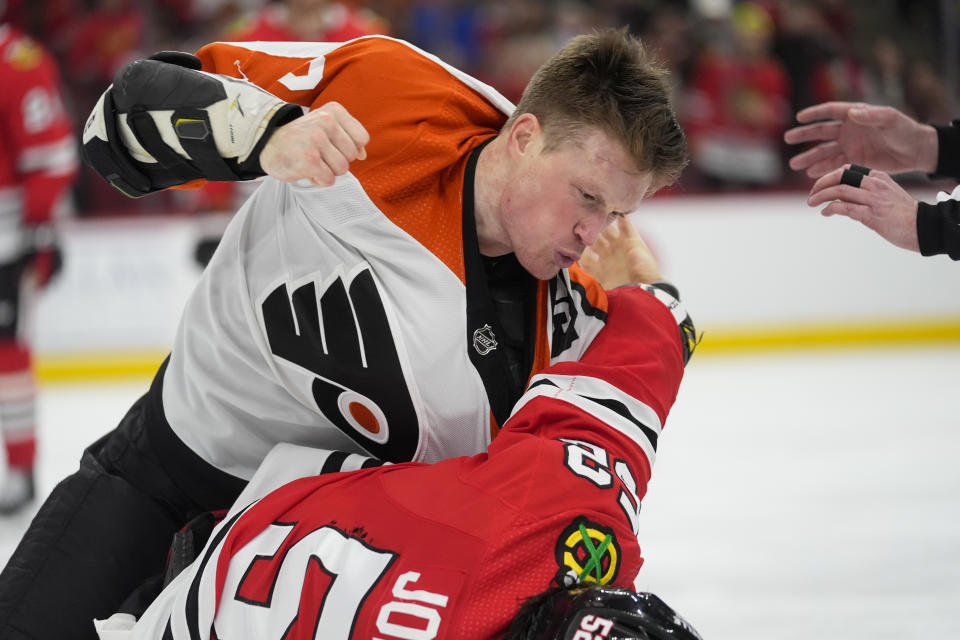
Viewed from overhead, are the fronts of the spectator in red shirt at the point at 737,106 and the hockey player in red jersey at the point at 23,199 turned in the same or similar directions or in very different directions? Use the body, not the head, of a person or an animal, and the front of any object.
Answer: same or similar directions

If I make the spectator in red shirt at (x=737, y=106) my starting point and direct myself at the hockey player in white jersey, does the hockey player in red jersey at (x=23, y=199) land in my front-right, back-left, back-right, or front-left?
front-right

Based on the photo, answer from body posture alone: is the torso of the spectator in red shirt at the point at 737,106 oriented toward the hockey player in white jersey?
yes

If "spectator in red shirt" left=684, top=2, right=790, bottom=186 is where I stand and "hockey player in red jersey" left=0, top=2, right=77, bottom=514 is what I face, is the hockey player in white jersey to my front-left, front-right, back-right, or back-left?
front-left

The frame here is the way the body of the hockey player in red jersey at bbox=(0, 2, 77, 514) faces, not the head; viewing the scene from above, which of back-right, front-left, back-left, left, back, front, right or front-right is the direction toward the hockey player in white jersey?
front-left

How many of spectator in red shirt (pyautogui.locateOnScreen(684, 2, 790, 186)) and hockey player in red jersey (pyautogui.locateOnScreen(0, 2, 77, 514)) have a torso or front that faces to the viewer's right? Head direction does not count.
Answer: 0

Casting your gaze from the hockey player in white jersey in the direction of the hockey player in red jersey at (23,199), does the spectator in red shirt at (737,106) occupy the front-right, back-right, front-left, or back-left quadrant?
front-right

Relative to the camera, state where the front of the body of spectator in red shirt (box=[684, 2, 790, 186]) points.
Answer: toward the camera
